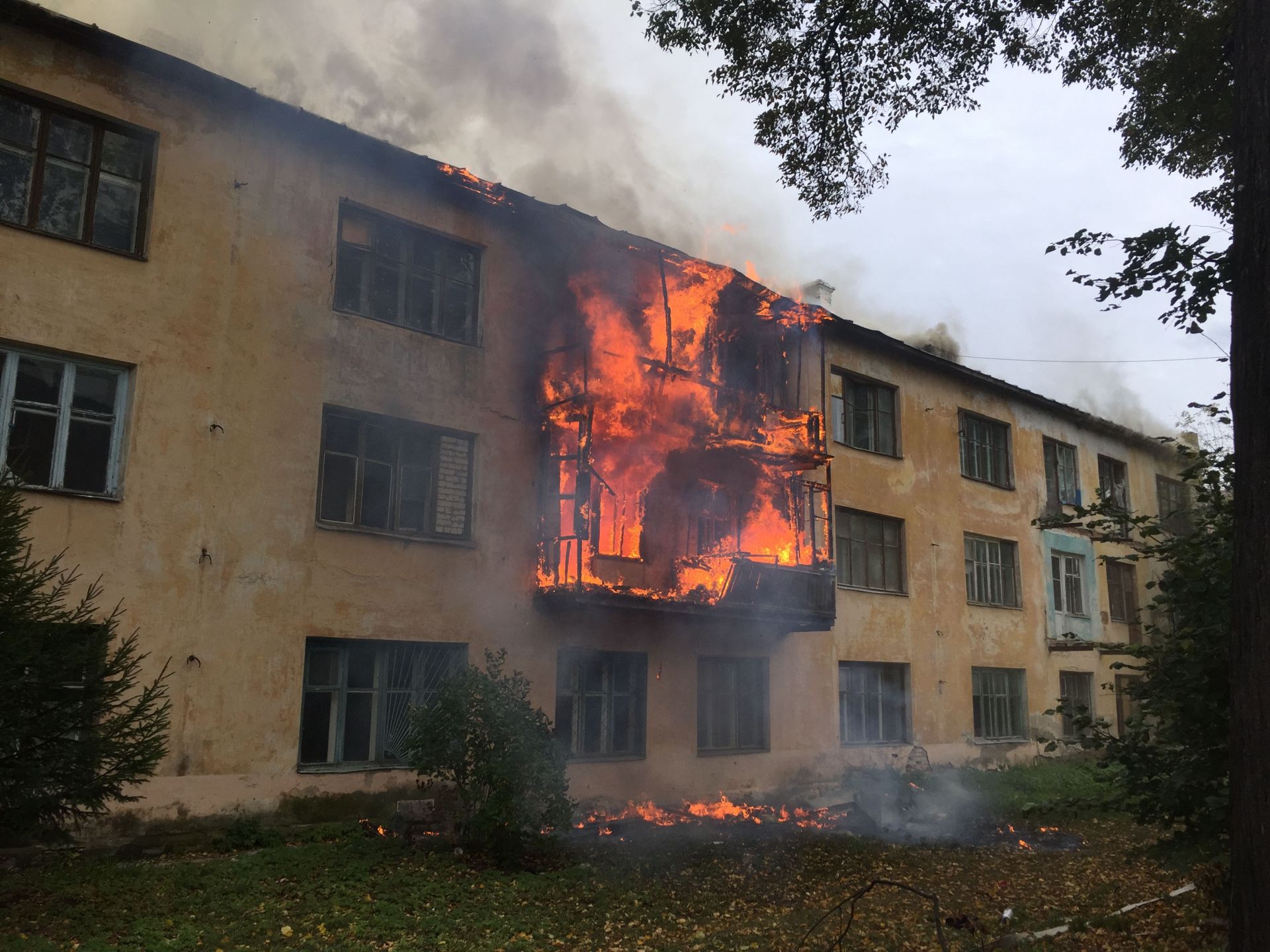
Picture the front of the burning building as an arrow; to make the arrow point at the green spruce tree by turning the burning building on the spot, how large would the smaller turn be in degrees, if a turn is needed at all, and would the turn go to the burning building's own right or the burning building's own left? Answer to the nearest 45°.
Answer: approximately 45° to the burning building's own right

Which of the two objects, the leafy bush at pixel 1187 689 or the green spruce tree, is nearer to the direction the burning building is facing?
the leafy bush

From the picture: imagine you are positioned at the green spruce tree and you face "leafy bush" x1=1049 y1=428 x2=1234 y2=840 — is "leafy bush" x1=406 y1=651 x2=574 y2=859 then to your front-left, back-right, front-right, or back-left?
front-right

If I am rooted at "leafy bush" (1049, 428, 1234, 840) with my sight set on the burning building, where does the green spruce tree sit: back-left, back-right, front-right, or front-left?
front-left

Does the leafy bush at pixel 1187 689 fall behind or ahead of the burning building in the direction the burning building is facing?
ahead
